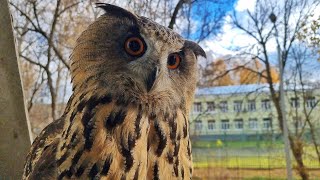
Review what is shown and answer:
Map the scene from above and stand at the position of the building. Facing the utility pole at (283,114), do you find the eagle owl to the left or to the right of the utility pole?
right

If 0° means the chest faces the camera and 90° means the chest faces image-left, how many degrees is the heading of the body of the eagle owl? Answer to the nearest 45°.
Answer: approximately 315°

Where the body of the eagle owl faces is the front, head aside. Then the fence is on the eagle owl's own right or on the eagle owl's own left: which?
on the eagle owl's own left
